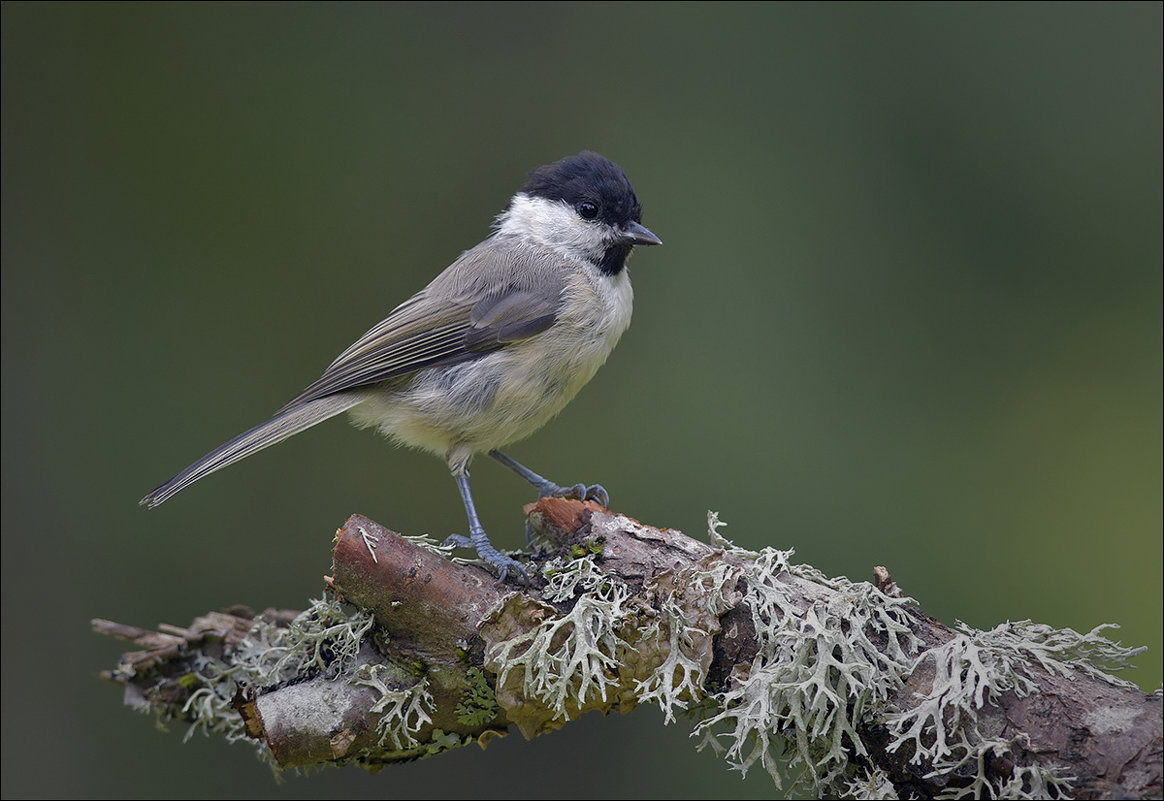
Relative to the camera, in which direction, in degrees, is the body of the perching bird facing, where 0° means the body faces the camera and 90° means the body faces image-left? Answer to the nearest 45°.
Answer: approximately 270°
